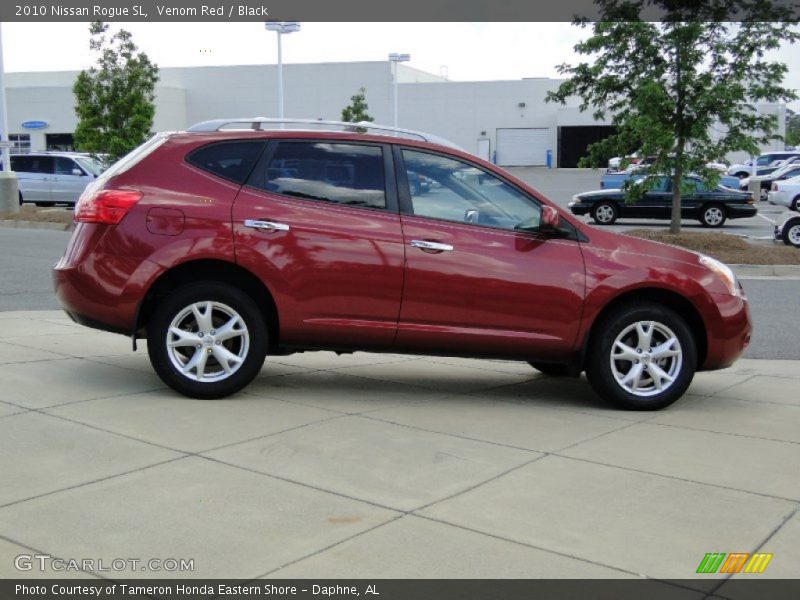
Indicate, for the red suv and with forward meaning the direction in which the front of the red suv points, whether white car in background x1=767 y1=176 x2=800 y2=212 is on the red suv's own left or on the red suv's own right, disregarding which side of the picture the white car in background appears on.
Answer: on the red suv's own left

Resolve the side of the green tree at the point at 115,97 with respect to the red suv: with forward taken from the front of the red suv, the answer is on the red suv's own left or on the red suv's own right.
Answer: on the red suv's own left

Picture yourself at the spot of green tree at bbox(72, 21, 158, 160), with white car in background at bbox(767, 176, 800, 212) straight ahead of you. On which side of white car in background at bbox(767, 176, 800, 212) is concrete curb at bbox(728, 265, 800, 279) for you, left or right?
right

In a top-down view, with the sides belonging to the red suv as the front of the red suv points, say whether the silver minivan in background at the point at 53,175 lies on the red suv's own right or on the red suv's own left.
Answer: on the red suv's own left

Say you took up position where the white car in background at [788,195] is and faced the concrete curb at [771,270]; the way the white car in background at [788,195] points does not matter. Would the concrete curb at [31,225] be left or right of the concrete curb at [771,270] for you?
right

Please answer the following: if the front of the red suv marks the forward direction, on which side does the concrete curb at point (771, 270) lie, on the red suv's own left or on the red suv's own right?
on the red suv's own left

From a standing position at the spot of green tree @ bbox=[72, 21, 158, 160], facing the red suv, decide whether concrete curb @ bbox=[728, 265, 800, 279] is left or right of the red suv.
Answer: left

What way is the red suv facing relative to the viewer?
to the viewer's right

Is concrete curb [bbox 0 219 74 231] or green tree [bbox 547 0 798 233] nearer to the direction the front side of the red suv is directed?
the green tree
